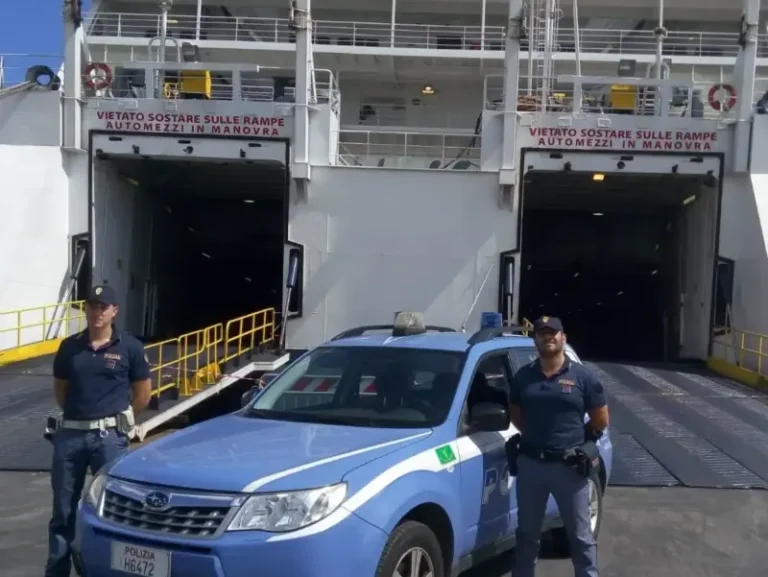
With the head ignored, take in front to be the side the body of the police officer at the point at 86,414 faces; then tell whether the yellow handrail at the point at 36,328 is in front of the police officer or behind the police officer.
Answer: behind

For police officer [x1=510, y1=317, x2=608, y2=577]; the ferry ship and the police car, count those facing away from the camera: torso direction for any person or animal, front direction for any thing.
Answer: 1

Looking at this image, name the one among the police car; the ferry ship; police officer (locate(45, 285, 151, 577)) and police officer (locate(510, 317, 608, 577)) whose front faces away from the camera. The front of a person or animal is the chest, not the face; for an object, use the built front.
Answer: the ferry ship

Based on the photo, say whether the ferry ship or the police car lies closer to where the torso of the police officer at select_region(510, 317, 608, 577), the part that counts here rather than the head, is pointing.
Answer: the police car

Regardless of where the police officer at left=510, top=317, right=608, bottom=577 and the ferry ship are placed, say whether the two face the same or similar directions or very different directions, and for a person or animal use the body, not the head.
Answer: very different directions

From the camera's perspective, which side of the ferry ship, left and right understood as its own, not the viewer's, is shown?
back

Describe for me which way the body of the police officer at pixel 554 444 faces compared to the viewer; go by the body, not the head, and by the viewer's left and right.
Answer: facing the viewer

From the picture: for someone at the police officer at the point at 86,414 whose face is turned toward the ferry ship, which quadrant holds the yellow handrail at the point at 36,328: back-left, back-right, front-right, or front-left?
front-left

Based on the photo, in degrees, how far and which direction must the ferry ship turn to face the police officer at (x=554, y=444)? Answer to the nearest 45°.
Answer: approximately 180°

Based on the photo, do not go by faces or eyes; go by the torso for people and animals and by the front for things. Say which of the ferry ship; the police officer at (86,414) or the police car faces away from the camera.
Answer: the ferry ship

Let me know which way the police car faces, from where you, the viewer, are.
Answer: facing the viewer and to the left of the viewer

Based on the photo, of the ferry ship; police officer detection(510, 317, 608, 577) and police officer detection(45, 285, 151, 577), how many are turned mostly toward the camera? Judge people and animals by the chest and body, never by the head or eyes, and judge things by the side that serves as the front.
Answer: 2

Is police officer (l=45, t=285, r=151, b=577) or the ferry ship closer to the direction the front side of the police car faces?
the police officer

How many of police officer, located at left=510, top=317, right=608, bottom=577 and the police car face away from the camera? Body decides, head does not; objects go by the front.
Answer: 0

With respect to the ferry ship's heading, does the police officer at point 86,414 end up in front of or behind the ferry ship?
behind

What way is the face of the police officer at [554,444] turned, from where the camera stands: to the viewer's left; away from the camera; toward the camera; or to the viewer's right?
toward the camera

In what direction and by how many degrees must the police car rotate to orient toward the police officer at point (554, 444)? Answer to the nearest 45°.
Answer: approximately 135° to its left

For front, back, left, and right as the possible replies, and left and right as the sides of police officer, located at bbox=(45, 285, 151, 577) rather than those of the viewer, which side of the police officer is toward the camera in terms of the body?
front
